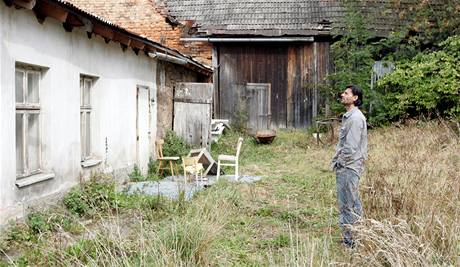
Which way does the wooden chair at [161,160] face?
to the viewer's right

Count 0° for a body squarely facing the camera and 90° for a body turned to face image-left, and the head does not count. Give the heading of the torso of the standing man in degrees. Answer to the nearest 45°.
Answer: approximately 90°

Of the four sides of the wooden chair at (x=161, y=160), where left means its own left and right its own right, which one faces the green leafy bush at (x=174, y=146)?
left

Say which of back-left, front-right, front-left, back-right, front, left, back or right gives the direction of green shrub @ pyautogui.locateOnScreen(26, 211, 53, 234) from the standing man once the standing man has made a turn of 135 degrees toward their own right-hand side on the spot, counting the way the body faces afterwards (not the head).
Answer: back-left

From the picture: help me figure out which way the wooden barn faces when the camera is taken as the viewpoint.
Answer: facing the viewer

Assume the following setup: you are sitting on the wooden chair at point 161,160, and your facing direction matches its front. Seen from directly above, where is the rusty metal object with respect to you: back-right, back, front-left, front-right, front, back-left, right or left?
front-left

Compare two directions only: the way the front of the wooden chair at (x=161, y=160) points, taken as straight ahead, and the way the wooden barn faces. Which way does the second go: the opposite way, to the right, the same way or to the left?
to the right

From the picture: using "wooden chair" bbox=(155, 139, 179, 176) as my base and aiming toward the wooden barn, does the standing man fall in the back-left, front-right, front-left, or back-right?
back-right

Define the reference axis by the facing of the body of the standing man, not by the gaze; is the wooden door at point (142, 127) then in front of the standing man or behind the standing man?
in front

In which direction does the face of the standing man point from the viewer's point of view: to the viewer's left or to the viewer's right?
to the viewer's left

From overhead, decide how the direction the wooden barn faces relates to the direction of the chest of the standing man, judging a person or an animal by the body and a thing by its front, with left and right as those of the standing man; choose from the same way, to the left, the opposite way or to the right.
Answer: to the left

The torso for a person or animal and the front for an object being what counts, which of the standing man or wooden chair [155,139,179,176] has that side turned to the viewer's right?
the wooden chair

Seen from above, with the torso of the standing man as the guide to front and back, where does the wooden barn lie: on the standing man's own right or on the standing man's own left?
on the standing man's own right

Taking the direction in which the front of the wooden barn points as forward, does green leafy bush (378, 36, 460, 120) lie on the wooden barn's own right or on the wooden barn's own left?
on the wooden barn's own left

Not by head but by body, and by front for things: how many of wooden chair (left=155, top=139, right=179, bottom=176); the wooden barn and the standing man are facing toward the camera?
1
